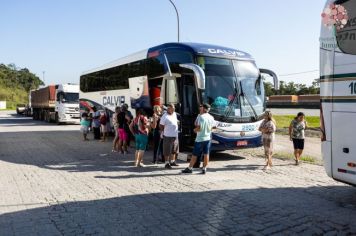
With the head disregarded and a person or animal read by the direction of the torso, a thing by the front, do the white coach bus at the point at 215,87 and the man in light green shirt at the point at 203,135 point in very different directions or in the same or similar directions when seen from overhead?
very different directions

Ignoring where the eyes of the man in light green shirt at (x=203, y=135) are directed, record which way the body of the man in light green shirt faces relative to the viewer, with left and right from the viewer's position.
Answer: facing away from the viewer and to the left of the viewer

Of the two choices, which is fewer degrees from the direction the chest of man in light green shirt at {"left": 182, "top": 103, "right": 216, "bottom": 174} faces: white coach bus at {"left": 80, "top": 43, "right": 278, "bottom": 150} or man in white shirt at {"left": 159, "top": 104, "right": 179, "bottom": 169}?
the man in white shirt

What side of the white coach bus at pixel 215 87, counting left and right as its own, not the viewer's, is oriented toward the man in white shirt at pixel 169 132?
right

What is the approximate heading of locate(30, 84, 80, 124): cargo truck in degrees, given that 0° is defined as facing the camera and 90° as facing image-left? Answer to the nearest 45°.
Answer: approximately 315°

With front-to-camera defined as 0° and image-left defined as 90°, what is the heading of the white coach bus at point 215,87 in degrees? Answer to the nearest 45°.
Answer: approximately 315°

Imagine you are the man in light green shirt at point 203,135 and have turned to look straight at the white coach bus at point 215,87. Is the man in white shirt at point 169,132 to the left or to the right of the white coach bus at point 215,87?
left

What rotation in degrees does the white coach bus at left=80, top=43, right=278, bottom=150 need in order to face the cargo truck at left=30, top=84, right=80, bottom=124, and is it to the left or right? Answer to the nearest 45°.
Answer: approximately 180°

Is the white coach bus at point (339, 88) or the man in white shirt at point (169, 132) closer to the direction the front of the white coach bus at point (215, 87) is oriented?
the white coach bus
